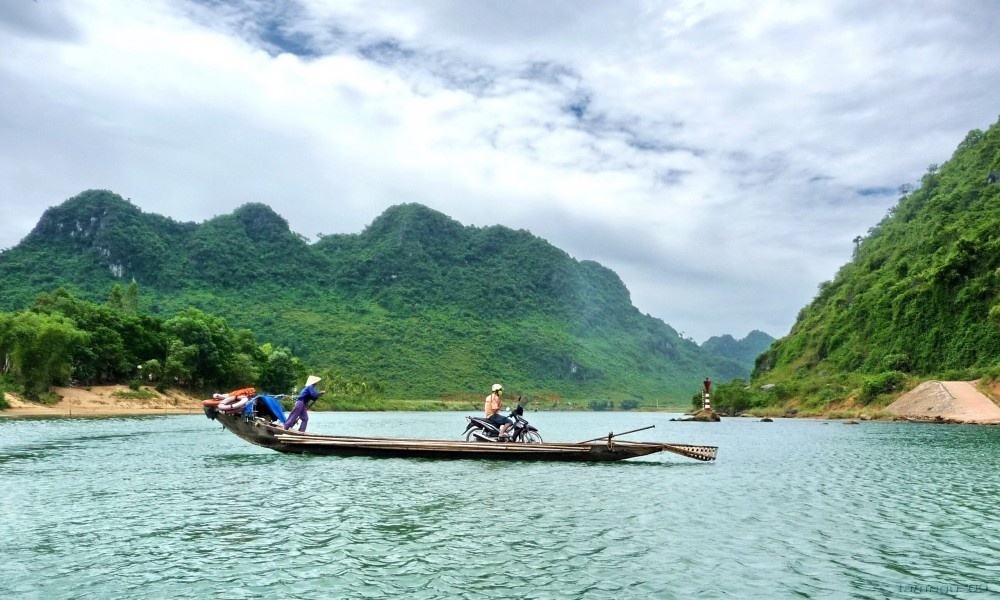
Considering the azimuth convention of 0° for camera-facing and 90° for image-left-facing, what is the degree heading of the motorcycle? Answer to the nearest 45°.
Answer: approximately 270°

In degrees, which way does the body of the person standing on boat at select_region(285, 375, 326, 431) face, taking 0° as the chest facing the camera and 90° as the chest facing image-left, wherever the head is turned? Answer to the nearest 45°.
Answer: approximately 270°

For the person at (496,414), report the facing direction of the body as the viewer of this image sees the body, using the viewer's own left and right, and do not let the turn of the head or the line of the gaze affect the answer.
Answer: facing to the right of the viewer

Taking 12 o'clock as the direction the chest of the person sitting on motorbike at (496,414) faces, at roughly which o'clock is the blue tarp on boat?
The blue tarp on boat is roughly at 6 o'clock from the person sitting on motorbike.

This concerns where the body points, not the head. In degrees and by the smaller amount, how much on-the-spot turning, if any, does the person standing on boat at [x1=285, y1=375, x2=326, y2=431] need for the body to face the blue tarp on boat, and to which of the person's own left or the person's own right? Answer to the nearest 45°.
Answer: approximately 135° to the person's own left

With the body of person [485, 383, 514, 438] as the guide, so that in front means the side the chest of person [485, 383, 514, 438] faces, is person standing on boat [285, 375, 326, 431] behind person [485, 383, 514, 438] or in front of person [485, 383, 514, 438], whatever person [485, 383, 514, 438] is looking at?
behind

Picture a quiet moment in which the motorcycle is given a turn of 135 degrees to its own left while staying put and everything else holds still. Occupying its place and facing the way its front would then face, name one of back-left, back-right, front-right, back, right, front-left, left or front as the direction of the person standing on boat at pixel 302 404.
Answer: front-left

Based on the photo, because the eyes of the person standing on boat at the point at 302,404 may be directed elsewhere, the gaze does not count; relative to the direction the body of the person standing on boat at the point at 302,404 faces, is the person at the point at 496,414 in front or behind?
in front
